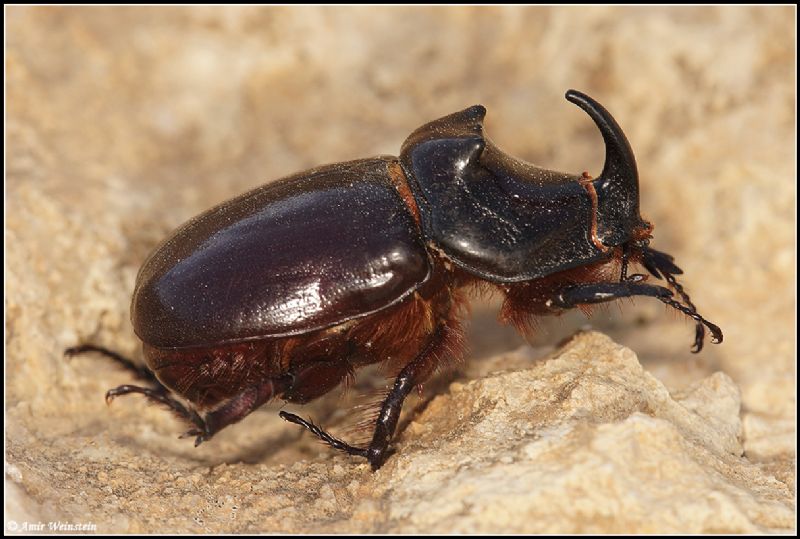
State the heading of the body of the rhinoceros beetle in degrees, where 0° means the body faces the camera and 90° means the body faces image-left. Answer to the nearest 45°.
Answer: approximately 270°
